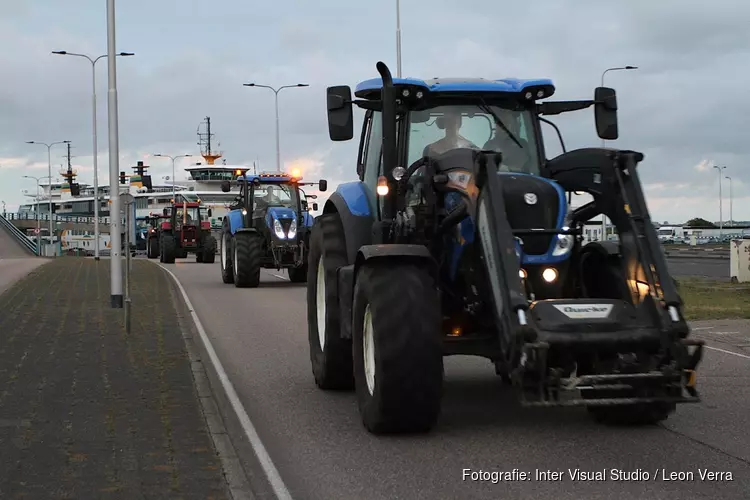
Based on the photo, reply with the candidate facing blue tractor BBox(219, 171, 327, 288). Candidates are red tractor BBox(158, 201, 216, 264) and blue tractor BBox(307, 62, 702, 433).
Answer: the red tractor

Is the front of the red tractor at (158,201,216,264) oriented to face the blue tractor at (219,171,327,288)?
yes

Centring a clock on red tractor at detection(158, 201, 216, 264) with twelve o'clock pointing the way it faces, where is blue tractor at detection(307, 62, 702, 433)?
The blue tractor is roughly at 12 o'clock from the red tractor.

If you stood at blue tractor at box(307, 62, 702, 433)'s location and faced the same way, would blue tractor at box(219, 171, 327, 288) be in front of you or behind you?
behind

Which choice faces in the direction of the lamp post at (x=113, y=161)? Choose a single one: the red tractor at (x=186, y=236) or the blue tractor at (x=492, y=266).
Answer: the red tractor

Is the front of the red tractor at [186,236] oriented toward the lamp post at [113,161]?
yes
